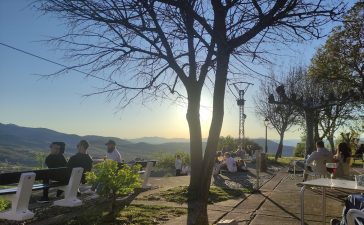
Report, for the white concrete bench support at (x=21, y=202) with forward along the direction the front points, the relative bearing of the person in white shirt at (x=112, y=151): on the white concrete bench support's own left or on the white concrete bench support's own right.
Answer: on the white concrete bench support's own right

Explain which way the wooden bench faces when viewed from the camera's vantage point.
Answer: facing away from the viewer and to the left of the viewer

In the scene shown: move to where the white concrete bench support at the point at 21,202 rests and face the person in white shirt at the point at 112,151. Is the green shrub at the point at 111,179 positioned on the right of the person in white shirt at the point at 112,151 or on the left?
right

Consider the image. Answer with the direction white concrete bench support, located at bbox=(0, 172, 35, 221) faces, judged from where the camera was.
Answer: facing away from the viewer and to the left of the viewer

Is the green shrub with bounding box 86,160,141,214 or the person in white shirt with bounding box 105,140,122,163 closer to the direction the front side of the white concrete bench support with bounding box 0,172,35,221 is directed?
the person in white shirt

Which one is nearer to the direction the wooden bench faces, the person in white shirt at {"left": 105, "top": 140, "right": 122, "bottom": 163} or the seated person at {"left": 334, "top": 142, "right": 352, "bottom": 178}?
the person in white shirt

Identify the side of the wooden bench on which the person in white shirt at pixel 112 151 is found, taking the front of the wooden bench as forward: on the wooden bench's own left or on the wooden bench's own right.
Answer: on the wooden bench's own right

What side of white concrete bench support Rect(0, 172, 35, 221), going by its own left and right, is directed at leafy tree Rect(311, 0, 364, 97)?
right
